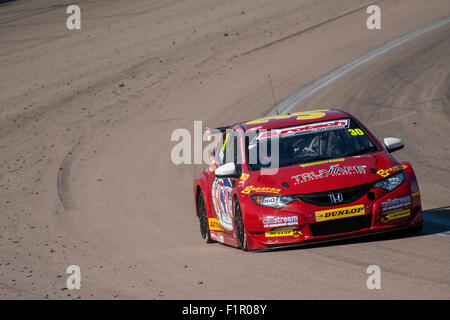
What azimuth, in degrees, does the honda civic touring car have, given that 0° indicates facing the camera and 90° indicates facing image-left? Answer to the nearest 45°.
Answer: approximately 0°
